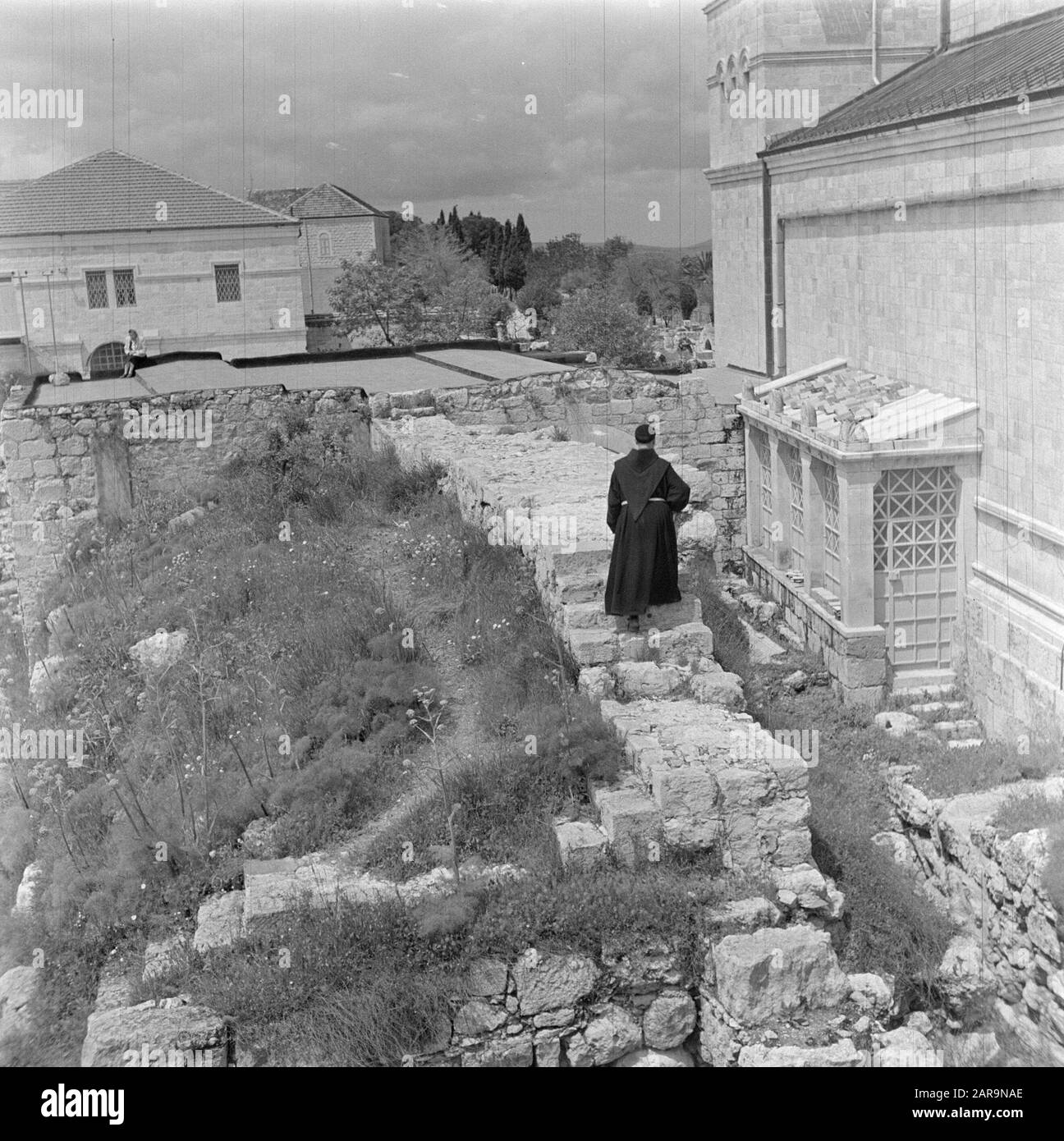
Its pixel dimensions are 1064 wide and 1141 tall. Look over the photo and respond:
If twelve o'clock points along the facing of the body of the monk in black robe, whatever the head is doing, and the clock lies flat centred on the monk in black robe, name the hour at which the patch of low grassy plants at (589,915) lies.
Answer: The patch of low grassy plants is roughly at 6 o'clock from the monk in black robe.

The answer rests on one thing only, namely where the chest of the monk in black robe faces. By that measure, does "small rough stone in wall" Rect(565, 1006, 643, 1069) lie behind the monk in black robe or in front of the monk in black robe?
behind

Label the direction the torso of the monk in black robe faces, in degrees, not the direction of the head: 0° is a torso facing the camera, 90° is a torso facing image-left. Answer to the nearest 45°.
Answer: approximately 180°

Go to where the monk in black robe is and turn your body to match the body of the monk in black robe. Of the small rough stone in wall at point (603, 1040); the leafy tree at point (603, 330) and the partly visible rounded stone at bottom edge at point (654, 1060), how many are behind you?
2

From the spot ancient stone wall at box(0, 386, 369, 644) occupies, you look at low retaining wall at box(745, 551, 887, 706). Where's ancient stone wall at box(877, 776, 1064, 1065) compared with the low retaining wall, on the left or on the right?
right

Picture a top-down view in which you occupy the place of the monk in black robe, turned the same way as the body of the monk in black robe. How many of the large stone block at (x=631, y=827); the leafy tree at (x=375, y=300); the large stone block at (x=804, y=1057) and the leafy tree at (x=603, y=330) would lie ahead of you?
2

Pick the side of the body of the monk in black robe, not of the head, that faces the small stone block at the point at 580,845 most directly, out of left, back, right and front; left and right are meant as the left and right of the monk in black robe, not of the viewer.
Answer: back

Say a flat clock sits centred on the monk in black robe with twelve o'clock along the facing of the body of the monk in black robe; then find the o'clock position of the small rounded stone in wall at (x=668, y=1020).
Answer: The small rounded stone in wall is roughly at 6 o'clock from the monk in black robe.

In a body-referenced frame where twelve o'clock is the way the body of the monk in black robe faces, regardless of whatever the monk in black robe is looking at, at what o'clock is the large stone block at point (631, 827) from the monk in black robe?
The large stone block is roughly at 6 o'clock from the monk in black robe.

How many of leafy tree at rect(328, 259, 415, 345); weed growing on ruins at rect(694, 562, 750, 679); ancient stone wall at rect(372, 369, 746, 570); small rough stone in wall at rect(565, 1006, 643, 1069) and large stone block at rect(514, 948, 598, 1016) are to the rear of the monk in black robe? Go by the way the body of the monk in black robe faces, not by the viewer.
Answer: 2

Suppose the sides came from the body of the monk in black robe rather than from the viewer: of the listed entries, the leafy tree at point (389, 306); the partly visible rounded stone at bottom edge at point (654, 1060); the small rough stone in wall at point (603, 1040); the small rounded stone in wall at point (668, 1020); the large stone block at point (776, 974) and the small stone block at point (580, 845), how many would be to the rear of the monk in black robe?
5

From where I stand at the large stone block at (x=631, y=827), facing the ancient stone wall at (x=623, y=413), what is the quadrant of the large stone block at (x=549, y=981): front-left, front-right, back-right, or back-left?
back-left
